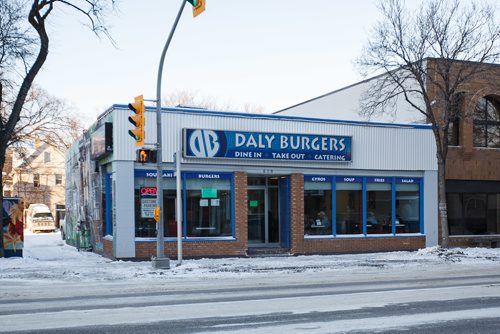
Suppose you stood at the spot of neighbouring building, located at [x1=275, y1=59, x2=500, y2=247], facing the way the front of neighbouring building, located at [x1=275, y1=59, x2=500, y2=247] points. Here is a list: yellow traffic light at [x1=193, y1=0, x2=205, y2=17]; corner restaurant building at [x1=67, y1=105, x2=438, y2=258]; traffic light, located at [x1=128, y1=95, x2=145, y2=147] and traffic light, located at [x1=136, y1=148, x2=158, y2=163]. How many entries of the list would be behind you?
0

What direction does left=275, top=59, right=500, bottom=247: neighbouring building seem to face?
toward the camera

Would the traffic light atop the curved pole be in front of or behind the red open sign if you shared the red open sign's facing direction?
in front

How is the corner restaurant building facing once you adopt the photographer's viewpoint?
facing the viewer

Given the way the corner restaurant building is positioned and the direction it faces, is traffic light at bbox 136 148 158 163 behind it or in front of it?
in front

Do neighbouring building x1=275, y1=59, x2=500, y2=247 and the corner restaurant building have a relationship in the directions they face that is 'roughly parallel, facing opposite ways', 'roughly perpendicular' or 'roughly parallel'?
roughly parallel

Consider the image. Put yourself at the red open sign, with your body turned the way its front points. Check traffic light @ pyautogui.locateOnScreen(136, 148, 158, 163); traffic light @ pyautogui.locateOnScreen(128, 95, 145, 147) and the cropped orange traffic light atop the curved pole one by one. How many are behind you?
0

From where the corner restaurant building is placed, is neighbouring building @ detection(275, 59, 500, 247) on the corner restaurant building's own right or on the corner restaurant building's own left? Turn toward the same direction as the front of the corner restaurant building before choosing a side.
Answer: on the corner restaurant building's own left

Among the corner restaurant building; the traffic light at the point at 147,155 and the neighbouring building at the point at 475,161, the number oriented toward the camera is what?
3

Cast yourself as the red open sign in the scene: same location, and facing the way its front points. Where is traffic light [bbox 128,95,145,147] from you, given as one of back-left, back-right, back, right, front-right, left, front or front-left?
front

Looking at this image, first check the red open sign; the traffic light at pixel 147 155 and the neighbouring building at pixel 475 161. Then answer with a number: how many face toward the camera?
3

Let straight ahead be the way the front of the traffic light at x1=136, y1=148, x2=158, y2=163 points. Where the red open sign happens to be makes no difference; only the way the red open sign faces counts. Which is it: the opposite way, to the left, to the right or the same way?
the same way
